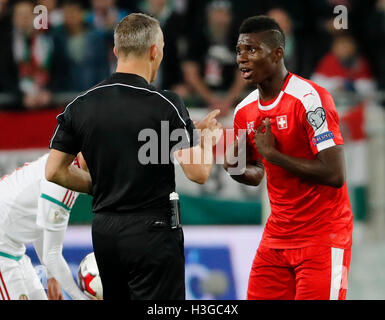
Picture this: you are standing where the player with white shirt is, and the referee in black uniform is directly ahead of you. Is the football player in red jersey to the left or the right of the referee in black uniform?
left

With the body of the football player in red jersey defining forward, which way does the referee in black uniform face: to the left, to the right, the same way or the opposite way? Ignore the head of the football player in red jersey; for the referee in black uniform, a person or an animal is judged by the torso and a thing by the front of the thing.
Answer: the opposite way

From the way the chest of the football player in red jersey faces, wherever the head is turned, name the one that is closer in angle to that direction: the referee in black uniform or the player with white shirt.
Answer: the referee in black uniform

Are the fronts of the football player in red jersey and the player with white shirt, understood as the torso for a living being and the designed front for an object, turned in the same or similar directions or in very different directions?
very different directions

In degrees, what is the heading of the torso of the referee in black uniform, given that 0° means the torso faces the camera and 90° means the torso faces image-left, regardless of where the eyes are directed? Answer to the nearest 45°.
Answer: approximately 225°

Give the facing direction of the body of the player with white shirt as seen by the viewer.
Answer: to the viewer's right

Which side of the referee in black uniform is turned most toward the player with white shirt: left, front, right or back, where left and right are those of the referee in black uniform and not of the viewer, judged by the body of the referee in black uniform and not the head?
left

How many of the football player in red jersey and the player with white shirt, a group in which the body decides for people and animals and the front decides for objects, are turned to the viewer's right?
1

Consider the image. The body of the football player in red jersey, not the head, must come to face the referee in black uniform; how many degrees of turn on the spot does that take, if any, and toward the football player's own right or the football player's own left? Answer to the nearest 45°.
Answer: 0° — they already face them

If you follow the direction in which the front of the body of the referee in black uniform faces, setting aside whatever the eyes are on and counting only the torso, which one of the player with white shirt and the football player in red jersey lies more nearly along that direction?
the football player in red jersey

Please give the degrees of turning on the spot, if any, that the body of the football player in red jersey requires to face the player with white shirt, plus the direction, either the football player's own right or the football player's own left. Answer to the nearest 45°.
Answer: approximately 45° to the football player's own right
